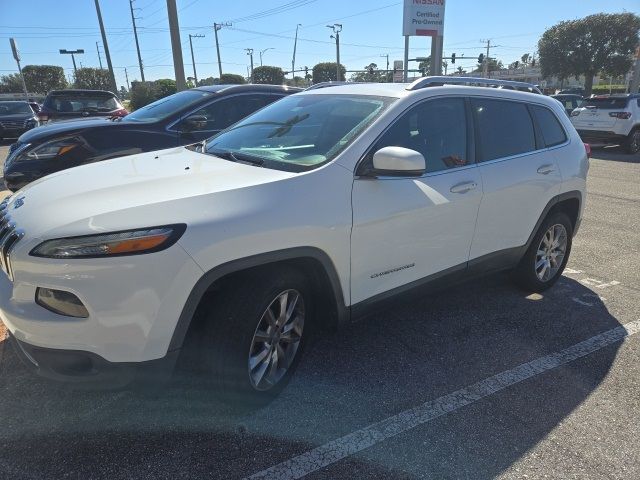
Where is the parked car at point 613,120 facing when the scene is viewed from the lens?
facing away from the viewer and to the right of the viewer

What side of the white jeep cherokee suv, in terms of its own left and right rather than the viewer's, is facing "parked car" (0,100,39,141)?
right

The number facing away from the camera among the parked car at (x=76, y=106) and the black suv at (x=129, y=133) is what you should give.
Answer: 1

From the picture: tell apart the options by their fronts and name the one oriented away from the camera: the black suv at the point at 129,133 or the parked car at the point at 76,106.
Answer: the parked car

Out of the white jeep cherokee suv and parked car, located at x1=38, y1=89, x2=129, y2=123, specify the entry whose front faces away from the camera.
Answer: the parked car

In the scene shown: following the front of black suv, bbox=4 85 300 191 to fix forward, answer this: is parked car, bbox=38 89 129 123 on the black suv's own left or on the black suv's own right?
on the black suv's own right

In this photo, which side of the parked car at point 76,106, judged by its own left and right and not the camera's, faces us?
back

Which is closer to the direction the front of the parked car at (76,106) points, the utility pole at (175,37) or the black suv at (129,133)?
the utility pole

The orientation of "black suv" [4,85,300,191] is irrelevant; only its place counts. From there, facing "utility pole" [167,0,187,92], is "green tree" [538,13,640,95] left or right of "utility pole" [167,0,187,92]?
right

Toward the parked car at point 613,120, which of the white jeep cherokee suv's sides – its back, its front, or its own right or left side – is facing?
back
